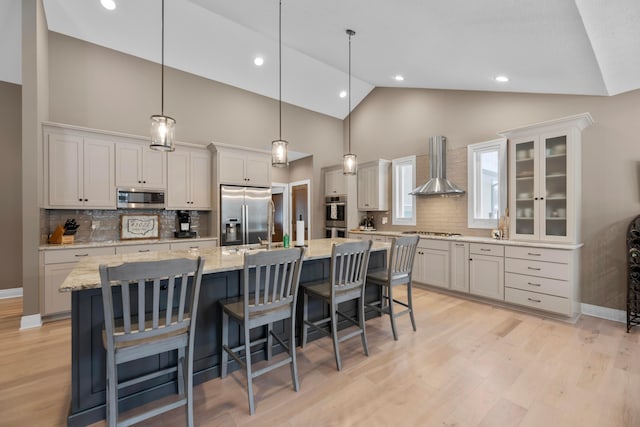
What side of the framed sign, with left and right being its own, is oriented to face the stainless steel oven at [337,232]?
left

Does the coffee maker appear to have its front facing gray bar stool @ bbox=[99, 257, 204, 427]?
yes

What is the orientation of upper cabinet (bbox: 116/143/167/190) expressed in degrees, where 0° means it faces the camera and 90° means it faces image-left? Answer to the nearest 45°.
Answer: approximately 0°

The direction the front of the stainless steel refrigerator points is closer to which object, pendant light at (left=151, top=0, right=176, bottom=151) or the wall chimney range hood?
the pendant light

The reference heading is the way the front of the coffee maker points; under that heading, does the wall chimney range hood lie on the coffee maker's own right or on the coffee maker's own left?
on the coffee maker's own left

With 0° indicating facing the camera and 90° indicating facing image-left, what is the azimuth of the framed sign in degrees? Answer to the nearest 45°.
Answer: approximately 0°
